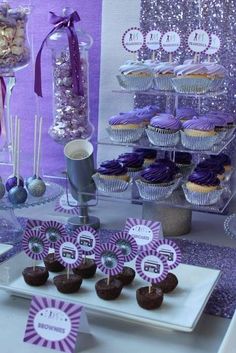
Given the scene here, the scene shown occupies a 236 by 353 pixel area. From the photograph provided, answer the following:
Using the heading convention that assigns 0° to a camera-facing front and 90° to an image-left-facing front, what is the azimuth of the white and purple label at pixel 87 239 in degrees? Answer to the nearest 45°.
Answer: approximately 0°

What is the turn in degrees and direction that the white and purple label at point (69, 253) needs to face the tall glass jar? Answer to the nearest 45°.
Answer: approximately 180°

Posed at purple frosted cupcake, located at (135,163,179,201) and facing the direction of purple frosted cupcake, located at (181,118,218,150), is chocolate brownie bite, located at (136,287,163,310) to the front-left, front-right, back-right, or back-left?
back-right

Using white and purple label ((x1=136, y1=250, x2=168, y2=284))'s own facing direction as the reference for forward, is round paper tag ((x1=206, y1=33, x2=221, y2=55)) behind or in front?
behind
